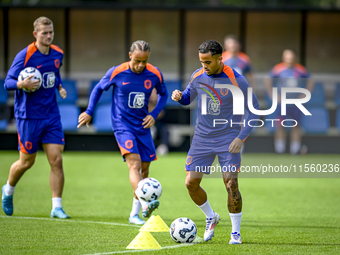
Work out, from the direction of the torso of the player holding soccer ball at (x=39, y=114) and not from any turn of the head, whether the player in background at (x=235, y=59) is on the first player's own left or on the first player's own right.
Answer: on the first player's own left

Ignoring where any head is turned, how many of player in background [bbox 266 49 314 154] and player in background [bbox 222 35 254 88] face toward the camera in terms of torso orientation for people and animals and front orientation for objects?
2

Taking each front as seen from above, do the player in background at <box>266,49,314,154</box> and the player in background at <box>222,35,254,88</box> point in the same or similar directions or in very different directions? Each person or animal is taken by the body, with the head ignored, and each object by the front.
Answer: same or similar directions

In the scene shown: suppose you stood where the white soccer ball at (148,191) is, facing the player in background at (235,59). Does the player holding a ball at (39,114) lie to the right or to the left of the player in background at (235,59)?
left

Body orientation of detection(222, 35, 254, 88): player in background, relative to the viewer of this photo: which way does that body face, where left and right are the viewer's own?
facing the viewer

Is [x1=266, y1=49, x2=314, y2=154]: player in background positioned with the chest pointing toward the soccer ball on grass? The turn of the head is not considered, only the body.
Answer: yes

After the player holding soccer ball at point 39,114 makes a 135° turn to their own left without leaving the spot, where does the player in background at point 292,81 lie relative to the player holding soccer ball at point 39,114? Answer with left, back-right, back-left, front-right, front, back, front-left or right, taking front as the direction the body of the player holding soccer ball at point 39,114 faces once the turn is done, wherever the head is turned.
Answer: front-right

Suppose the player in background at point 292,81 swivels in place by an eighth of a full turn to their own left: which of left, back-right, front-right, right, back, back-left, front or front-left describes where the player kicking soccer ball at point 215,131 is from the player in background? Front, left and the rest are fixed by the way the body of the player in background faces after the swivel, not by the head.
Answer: front-right

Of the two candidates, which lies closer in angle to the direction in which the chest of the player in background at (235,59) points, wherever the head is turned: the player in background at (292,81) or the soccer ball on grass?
the soccer ball on grass

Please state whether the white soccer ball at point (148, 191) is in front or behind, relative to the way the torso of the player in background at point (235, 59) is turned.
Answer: in front

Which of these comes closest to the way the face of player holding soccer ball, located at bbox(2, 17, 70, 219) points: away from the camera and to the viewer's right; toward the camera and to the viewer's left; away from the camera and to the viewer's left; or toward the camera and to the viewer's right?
toward the camera and to the viewer's right

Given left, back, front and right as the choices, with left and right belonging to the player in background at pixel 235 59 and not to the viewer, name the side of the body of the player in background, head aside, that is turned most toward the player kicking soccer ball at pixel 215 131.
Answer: front

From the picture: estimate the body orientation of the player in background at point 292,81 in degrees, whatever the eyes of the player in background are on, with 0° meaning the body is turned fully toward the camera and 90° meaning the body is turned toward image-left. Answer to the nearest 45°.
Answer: approximately 0°
